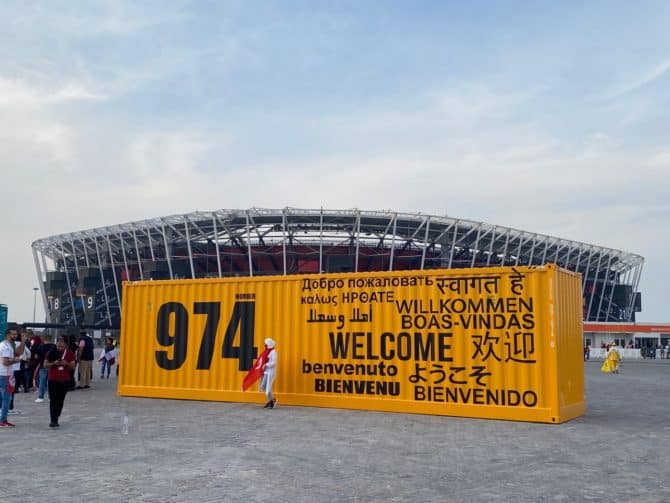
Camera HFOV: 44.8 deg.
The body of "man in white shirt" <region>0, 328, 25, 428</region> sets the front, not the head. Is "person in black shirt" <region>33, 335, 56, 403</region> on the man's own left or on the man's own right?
on the man's own left

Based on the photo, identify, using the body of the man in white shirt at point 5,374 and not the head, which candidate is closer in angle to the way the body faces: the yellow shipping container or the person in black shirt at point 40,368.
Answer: the yellow shipping container

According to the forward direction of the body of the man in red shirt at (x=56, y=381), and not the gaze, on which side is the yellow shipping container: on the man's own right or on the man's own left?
on the man's own left

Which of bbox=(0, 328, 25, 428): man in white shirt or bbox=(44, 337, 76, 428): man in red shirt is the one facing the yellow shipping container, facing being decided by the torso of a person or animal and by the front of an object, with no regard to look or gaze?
the man in white shirt

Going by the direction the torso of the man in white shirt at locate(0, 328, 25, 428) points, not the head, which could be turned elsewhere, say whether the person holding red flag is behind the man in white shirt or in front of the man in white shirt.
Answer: in front

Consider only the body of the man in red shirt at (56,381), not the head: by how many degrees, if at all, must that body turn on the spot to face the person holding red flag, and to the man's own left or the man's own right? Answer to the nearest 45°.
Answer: approximately 135° to the man's own left

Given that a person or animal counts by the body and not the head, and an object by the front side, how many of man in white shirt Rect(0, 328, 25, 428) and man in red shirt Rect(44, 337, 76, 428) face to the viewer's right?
1

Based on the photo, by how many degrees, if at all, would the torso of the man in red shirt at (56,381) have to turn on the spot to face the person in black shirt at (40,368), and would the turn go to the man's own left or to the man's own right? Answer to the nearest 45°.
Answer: approximately 180°

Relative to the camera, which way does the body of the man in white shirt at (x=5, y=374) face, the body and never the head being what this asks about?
to the viewer's right
